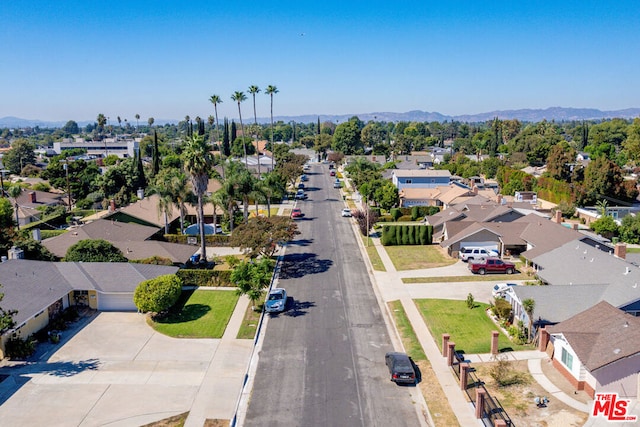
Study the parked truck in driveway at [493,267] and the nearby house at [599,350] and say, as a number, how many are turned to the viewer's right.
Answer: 1

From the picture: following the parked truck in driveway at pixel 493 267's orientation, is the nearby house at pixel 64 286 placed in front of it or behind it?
behind

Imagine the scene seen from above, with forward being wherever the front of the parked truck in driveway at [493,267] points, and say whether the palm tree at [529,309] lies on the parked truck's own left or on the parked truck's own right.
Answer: on the parked truck's own right

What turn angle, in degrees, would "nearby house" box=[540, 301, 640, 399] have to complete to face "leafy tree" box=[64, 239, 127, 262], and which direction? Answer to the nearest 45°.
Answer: approximately 45° to its right

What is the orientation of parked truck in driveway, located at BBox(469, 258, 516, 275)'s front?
to the viewer's right

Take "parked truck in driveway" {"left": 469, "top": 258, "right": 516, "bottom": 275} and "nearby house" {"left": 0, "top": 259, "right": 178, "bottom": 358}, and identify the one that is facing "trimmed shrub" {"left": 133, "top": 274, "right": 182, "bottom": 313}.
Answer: the nearby house

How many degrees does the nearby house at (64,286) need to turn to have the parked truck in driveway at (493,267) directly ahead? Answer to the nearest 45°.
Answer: approximately 45° to its left

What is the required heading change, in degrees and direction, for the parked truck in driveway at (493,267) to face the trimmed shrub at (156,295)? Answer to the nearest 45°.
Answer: approximately 135° to its right

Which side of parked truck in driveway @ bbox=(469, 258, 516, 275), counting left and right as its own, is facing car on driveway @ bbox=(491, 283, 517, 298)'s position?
right
